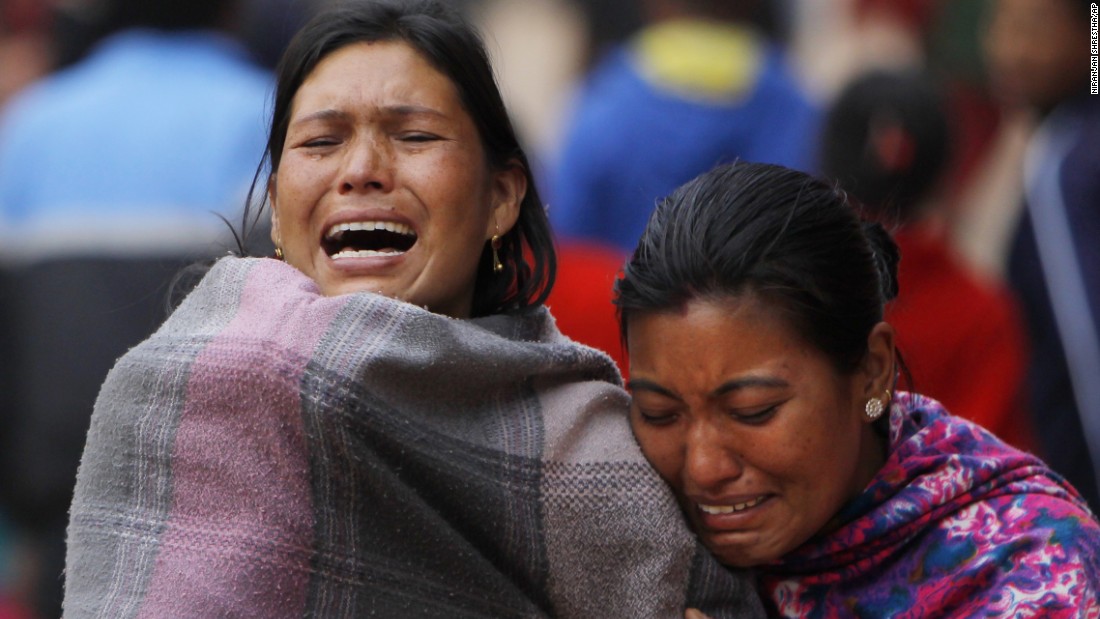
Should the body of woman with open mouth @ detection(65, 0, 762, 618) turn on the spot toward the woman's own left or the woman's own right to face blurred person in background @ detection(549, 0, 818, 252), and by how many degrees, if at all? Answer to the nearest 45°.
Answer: approximately 180°

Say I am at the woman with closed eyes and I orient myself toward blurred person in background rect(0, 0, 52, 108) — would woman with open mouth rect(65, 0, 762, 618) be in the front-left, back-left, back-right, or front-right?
front-left

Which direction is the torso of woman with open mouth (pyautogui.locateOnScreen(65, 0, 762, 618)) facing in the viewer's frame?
toward the camera

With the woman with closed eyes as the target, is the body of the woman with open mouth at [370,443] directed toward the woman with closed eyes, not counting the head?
no

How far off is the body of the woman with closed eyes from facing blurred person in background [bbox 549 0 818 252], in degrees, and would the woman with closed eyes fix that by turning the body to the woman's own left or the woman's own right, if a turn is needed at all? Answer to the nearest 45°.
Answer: approximately 135° to the woman's own right

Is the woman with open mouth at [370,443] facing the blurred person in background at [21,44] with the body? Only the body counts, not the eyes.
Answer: no

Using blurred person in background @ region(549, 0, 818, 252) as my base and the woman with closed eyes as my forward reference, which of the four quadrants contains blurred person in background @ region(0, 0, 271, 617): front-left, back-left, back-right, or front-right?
front-right

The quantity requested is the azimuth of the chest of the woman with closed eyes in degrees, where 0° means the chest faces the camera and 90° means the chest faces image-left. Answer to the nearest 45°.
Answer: approximately 45°

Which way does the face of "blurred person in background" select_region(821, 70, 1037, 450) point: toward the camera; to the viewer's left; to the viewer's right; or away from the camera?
away from the camera
